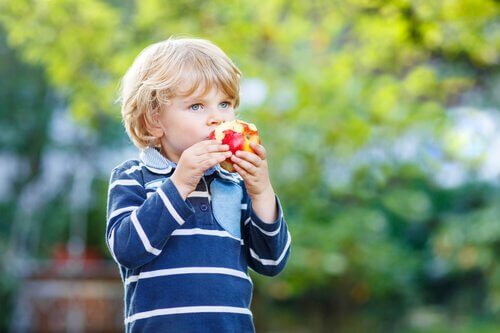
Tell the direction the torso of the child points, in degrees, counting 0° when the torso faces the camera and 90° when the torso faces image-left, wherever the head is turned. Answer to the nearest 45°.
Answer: approximately 315°

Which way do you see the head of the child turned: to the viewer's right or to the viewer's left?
to the viewer's right
